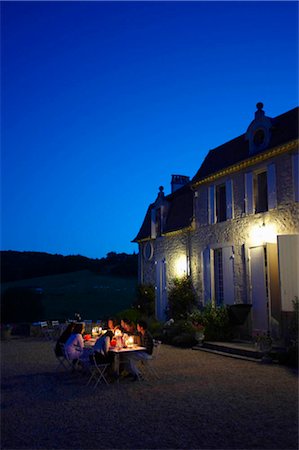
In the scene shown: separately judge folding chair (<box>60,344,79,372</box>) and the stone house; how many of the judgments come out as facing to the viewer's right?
1

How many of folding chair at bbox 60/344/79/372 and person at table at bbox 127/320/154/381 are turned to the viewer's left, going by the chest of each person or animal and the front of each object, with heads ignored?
1

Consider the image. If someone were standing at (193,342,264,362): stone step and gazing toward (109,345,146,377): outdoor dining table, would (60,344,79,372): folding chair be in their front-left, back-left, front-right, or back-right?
front-right

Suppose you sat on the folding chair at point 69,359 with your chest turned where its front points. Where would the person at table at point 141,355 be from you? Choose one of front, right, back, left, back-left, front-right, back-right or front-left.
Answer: front-right

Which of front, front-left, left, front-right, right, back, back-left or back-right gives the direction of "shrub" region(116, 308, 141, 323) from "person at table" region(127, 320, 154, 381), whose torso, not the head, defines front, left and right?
right

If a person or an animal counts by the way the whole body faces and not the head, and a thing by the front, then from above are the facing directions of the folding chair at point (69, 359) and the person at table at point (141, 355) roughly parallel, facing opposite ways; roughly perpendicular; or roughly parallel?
roughly parallel, facing opposite ways

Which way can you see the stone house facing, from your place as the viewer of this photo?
facing the viewer and to the left of the viewer

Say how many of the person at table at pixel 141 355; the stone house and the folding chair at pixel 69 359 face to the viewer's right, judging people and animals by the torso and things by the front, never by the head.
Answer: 1

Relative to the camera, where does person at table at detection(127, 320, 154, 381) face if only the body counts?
to the viewer's left

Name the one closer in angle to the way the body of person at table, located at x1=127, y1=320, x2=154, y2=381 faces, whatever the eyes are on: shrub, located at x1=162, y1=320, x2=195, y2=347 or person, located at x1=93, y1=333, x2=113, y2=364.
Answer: the person

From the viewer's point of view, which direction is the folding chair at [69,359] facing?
to the viewer's right

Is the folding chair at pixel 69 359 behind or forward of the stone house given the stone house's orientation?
forward

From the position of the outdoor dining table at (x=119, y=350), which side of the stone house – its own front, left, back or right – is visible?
front

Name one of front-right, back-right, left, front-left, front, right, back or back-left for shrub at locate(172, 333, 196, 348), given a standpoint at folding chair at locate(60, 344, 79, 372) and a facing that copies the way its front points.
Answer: front-left

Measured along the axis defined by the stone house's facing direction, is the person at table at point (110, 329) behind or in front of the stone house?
in front

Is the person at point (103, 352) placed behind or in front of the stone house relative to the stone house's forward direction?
in front

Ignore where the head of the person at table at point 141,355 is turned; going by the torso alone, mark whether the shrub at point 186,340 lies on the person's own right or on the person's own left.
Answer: on the person's own right

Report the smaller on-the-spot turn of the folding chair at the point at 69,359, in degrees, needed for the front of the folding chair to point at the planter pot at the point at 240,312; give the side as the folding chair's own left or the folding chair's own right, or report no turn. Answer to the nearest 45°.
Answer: approximately 45° to the folding chair's own left

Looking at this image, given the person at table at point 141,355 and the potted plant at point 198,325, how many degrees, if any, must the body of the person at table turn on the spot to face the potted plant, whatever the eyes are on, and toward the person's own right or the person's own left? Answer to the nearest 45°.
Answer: approximately 90° to the person's own right
